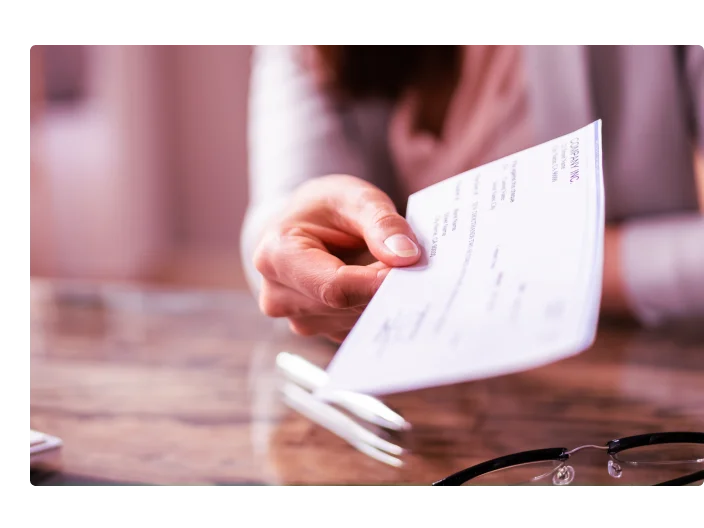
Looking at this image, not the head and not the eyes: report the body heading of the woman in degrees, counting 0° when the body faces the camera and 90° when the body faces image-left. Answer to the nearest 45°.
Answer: approximately 0°
